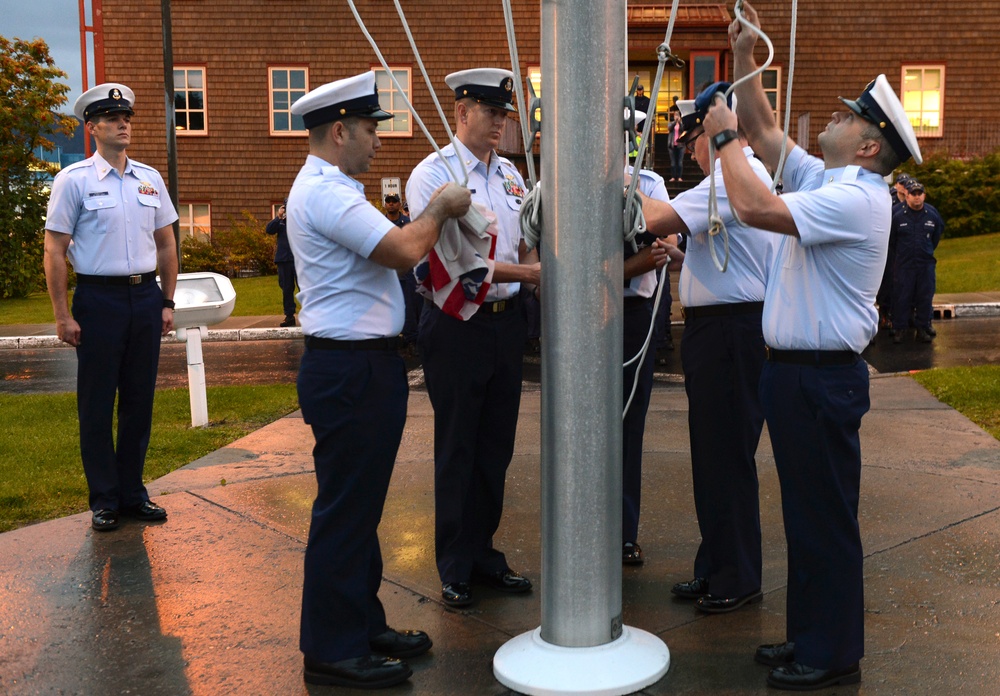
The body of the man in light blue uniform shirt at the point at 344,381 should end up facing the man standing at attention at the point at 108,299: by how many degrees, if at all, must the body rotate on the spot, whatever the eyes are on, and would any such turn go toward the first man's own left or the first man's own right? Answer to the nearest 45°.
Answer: approximately 135° to the first man's own left

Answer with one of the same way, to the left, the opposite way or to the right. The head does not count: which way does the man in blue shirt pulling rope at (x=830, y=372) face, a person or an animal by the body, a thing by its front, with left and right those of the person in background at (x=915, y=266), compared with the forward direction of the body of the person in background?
to the right

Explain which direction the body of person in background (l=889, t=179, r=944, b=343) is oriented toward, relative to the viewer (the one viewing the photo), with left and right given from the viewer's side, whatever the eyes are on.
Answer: facing the viewer

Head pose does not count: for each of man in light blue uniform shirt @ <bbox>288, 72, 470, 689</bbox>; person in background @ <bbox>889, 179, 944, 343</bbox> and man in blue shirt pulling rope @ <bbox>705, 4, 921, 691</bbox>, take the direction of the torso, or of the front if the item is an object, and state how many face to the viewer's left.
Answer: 1

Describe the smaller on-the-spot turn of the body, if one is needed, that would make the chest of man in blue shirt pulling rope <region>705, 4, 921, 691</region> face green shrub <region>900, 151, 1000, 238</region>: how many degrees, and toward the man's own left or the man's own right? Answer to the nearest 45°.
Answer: approximately 90° to the man's own right

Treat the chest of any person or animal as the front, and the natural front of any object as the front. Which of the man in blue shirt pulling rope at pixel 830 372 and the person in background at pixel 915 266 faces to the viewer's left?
the man in blue shirt pulling rope

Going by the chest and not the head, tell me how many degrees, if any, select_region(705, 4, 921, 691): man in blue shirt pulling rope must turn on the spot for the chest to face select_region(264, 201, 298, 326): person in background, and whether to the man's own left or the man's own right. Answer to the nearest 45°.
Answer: approximately 45° to the man's own right

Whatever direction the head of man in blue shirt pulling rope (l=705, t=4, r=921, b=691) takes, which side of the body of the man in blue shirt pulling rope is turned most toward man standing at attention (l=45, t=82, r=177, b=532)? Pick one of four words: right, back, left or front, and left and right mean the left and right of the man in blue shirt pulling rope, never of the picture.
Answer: front

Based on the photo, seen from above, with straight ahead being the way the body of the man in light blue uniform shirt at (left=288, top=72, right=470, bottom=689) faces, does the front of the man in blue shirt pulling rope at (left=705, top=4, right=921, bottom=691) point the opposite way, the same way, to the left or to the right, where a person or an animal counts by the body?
the opposite way

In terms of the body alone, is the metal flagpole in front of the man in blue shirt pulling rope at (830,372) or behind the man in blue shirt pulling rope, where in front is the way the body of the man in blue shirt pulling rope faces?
in front

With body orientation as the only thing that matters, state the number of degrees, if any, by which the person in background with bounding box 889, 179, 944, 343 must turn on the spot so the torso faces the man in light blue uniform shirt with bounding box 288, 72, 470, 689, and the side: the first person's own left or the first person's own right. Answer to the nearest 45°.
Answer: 0° — they already face them

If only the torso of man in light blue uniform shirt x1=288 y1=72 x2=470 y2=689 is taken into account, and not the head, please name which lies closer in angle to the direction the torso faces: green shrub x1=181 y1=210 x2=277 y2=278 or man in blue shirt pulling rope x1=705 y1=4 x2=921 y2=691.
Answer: the man in blue shirt pulling rope

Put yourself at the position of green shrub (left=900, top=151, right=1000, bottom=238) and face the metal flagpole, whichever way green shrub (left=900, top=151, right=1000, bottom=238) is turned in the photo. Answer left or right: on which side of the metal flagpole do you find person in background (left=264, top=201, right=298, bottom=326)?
right

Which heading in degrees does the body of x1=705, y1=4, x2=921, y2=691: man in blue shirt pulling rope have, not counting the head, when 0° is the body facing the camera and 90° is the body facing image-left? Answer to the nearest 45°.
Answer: approximately 90°

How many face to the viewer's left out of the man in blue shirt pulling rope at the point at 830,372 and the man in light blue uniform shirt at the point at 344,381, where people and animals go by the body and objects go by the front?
1

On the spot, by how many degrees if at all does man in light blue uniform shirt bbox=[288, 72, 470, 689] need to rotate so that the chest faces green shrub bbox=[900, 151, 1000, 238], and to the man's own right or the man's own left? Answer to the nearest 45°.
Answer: approximately 45° to the man's own left

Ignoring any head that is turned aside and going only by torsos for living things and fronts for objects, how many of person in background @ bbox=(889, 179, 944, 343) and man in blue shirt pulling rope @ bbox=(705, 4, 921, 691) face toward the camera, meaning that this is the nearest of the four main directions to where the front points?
1

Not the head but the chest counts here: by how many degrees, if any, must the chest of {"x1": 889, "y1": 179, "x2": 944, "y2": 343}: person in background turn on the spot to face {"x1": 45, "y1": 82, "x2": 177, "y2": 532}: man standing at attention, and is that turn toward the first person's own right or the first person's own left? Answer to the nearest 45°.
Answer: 0° — they already face them

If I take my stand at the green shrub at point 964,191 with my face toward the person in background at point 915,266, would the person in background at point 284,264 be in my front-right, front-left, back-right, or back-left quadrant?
front-right
